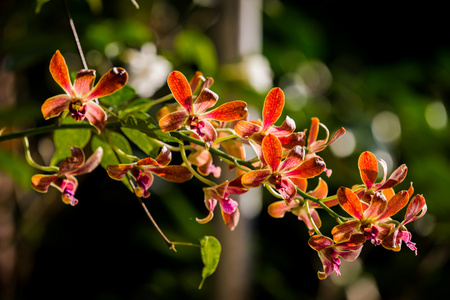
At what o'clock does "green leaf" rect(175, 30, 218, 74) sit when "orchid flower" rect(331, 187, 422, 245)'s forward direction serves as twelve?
The green leaf is roughly at 5 o'clock from the orchid flower.

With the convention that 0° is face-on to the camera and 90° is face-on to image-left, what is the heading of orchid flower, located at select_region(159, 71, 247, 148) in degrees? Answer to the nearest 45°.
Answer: approximately 0°

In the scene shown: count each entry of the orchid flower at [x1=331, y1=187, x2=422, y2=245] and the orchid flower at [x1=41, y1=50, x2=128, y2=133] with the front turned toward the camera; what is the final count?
2

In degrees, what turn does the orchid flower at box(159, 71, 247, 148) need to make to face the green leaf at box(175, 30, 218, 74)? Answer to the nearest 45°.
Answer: approximately 180°
